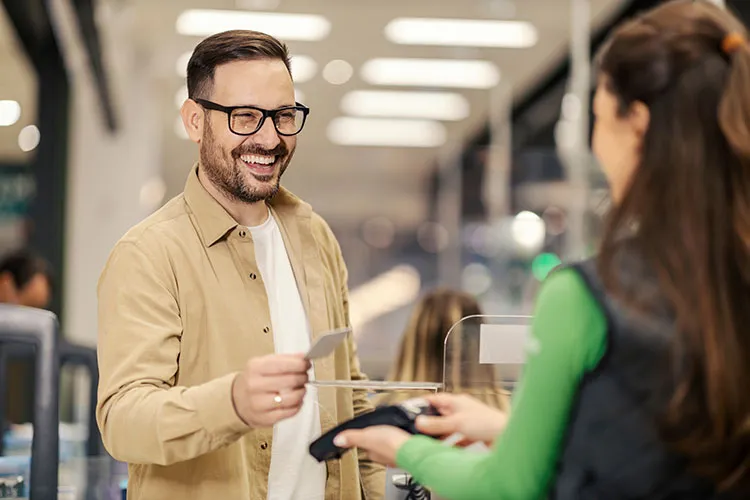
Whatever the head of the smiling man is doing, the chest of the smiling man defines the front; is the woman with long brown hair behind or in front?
in front

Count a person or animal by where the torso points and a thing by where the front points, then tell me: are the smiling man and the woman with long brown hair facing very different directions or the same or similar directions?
very different directions

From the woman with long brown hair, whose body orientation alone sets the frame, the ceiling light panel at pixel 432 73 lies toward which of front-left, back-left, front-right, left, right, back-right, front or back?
front-right

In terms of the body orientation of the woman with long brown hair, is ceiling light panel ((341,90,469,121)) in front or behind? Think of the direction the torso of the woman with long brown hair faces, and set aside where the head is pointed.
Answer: in front

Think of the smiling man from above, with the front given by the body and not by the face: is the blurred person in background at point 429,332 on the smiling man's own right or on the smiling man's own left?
on the smiling man's own left

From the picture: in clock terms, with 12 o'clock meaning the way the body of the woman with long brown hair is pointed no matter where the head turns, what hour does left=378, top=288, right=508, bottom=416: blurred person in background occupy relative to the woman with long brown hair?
The blurred person in background is roughly at 1 o'clock from the woman with long brown hair.

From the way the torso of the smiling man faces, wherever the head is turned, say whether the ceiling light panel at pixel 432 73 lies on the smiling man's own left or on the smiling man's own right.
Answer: on the smiling man's own left

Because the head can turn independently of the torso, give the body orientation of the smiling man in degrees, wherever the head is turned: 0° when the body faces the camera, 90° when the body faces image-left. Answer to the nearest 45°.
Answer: approximately 315°

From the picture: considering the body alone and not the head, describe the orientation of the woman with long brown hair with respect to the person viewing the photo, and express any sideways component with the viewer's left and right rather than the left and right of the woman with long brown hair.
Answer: facing away from the viewer and to the left of the viewer

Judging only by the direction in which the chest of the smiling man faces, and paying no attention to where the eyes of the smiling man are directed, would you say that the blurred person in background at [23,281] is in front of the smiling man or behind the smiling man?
behind

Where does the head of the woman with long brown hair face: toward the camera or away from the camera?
away from the camera

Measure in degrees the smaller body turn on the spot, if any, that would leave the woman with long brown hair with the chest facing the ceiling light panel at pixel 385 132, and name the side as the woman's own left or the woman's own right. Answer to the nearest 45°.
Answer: approximately 45° to the woman's own right

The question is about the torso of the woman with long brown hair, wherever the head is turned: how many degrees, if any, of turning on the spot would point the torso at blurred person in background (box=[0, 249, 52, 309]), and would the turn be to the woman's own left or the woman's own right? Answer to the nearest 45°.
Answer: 0° — they already face them

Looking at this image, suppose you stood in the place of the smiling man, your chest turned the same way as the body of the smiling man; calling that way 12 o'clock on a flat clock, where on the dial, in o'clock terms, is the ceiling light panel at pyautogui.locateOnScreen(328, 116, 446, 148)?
The ceiling light panel is roughly at 8 o'clock from the smiling man.

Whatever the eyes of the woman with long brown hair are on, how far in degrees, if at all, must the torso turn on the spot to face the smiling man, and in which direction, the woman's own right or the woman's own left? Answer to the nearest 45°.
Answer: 0° — they already face them

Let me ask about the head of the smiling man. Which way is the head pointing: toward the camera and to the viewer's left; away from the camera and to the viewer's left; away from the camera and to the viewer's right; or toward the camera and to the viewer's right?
toward the camera and to the viewer's right
